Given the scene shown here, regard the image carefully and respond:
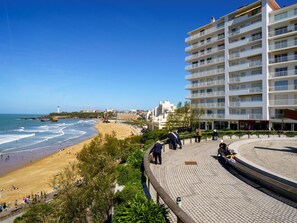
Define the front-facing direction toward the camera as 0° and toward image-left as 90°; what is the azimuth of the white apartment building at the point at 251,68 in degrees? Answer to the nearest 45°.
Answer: approximately 45°

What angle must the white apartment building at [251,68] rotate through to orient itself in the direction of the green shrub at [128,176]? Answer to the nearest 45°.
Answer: approximately 45° to its left

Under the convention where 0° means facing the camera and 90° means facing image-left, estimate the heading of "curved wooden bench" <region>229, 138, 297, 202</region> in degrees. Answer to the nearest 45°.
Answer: approximately 45°

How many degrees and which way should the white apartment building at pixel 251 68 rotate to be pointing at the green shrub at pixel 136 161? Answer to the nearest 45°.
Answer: approximately 45° to its left

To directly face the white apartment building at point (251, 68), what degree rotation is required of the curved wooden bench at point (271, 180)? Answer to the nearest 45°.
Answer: approximately 135° to its right
